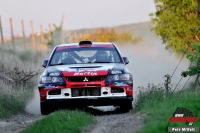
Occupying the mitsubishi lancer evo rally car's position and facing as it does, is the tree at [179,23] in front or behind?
behind

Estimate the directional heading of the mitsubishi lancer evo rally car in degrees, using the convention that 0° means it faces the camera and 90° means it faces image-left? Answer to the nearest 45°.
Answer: approximately 0°
